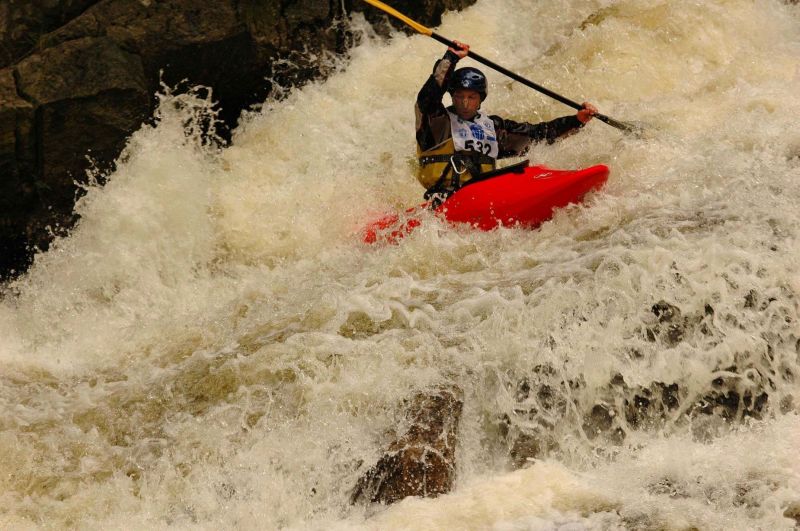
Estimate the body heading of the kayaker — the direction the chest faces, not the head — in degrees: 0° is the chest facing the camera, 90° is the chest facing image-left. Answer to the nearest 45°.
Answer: approximately 315°

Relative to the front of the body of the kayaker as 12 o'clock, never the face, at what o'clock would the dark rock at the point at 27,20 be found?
The dark rock is roughly at 5 o'clock from the kayaker.

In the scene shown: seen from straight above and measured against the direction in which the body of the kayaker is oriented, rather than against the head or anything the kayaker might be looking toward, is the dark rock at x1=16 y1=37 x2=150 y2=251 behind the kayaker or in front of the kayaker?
behind

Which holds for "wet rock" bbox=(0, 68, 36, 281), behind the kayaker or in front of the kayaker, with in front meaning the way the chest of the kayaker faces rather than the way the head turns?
behind

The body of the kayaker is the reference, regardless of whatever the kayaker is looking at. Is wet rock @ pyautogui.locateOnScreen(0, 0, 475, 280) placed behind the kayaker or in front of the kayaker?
behind
